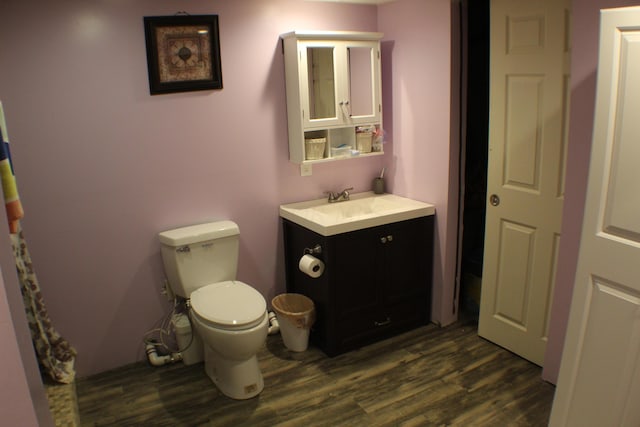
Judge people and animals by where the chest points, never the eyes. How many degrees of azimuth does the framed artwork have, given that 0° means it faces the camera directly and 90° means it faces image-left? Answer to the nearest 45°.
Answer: approximately 0°

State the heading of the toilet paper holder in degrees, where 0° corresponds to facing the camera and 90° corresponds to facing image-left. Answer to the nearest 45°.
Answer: approximately 45°

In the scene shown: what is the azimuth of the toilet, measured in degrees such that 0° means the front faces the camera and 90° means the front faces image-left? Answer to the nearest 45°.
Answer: approximately 315°

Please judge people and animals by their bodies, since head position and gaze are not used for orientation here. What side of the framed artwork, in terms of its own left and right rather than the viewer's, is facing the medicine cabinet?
left

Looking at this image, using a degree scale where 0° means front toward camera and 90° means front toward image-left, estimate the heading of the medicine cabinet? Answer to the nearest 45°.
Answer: approximately 315°
